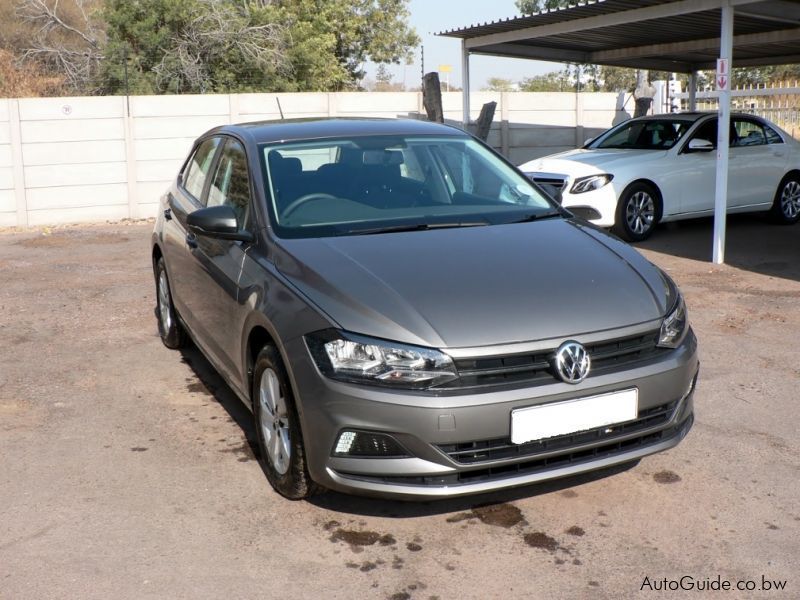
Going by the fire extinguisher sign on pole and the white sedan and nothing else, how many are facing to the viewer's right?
0

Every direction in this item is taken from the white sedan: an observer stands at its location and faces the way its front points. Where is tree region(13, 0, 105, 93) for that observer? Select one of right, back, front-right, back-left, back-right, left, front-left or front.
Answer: right

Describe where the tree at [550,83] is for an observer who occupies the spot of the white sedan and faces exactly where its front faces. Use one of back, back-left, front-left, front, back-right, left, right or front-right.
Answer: back-right

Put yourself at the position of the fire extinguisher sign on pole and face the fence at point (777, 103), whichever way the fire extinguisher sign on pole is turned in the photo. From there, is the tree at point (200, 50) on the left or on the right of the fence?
left

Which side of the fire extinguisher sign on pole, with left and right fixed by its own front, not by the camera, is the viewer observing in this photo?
front

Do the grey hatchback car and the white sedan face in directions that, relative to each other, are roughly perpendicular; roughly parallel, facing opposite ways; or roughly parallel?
roughly perpendicular

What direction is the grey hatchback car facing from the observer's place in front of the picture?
facing the viewer and to the right of the viewer

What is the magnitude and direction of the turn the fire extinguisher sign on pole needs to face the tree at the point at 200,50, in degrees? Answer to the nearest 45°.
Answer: approximately 135° to its right

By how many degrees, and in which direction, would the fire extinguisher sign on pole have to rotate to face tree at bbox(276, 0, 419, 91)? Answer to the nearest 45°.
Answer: approximately 135° to its right

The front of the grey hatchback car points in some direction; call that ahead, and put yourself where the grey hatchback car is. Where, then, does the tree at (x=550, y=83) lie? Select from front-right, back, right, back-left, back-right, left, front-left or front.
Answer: back-left

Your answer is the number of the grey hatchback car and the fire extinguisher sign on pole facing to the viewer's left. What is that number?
0
